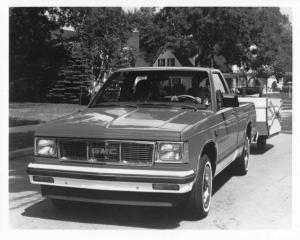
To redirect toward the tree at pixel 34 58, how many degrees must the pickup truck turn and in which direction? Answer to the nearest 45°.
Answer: approximately 135° to its right

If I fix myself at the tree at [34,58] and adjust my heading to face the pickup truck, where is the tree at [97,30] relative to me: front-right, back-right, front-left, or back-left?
back-left

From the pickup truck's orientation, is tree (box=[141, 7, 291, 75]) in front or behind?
behind

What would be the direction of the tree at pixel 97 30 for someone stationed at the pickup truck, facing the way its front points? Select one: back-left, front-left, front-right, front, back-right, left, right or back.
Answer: back-right
